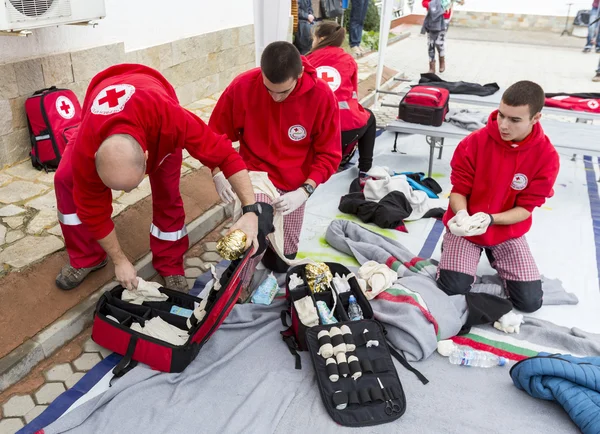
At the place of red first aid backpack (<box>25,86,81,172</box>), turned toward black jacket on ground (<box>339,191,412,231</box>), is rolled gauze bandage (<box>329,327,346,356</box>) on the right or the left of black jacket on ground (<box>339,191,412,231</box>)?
right

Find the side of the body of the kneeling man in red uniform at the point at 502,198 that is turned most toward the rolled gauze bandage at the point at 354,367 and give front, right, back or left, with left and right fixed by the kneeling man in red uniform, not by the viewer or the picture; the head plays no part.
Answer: front

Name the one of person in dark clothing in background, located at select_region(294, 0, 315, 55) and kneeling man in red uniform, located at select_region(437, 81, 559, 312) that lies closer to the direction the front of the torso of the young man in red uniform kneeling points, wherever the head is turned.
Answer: the kneeling man in red uniform

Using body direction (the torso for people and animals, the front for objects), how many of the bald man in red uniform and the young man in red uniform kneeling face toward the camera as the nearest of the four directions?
2

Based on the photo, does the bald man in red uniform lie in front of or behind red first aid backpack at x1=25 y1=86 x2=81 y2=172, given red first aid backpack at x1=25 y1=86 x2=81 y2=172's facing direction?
in front

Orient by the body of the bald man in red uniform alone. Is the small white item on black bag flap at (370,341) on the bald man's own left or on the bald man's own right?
on the bald man's own left

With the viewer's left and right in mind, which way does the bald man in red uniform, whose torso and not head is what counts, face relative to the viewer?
facing the viewer

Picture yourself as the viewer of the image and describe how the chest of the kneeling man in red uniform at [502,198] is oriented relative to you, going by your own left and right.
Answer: facing the viewer and to the left of the viewer

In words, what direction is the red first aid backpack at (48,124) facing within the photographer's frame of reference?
facing the viewer and to the right of the viewer

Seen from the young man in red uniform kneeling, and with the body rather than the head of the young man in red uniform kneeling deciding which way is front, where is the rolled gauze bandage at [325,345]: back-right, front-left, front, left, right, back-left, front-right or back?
front
